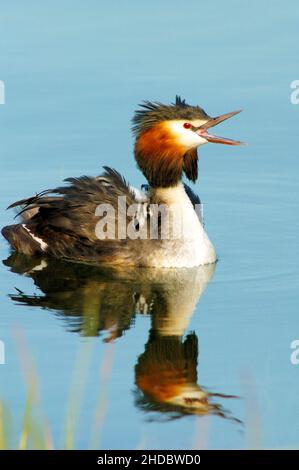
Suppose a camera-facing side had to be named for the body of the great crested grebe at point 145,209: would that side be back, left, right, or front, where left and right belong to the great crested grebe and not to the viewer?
right
